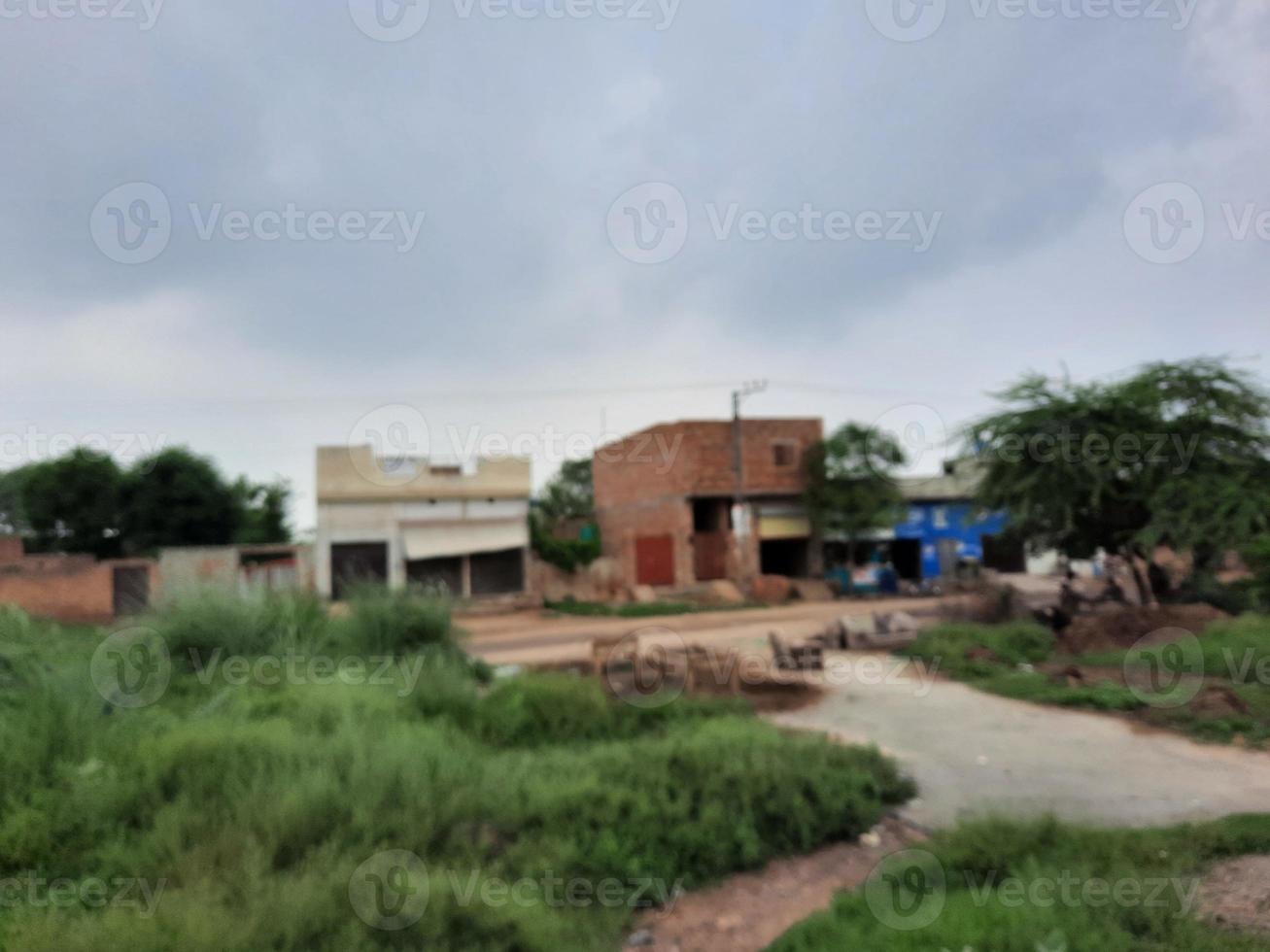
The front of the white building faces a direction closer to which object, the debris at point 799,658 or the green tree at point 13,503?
the debris

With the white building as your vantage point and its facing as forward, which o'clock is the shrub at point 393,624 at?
The shrub is roughly at 12 o'clock from the white building.

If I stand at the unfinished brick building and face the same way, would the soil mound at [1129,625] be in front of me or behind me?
in front

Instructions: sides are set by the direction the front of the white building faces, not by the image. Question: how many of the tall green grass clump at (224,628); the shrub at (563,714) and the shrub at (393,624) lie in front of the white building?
3

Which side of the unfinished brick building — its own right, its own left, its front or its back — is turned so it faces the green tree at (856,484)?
left

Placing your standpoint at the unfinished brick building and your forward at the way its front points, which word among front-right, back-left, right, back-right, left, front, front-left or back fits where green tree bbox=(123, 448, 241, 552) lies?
right

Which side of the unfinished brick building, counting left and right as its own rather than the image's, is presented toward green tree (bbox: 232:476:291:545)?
right

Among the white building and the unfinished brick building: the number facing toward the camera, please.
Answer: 2

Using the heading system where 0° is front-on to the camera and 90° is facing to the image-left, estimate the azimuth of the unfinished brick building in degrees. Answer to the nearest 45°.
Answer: approximately 0°

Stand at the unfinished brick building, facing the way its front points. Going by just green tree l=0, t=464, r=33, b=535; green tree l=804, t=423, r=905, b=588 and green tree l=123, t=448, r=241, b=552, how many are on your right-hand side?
2

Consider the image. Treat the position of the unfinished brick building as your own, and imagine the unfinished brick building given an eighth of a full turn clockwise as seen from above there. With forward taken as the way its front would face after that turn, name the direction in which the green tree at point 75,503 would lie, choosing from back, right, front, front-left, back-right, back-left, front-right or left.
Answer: front-right

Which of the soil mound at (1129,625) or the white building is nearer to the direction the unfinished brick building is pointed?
the soil mound

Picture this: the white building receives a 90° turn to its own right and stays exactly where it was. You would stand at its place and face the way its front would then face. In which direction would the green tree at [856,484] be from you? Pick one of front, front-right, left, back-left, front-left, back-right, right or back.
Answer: back

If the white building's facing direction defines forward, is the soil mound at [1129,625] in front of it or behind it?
in front

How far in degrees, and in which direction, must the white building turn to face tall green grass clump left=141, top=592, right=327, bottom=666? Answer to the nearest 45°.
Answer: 0° — it already faces it
